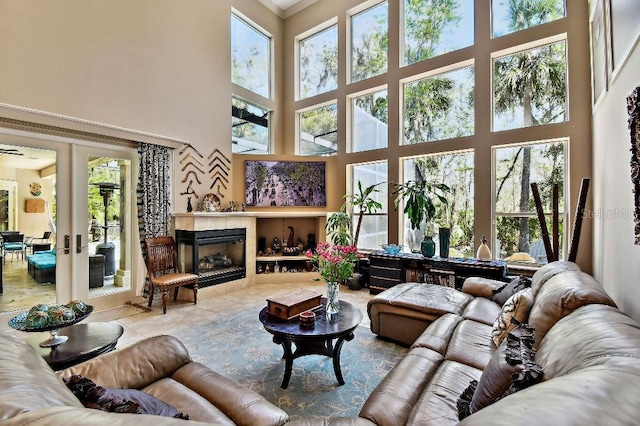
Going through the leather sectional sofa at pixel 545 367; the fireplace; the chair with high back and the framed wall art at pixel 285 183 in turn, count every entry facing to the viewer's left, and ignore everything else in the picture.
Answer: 1

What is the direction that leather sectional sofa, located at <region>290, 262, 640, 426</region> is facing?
to the viewer's left

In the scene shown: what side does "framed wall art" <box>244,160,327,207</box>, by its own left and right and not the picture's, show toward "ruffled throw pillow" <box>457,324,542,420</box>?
front

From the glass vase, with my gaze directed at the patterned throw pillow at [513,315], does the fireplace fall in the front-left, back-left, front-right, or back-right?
back-left

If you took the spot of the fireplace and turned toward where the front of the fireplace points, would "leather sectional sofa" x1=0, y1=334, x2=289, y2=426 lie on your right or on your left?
on your right

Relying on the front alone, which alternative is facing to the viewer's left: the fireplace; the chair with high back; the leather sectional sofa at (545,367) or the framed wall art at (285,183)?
the leather sectional sofa

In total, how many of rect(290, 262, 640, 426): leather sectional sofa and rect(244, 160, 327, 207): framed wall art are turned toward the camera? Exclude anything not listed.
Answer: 1

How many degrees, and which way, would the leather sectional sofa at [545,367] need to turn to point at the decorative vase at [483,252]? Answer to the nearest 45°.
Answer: approximately 90° to its right

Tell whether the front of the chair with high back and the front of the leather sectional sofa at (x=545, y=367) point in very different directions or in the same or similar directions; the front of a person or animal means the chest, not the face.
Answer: very different directions
